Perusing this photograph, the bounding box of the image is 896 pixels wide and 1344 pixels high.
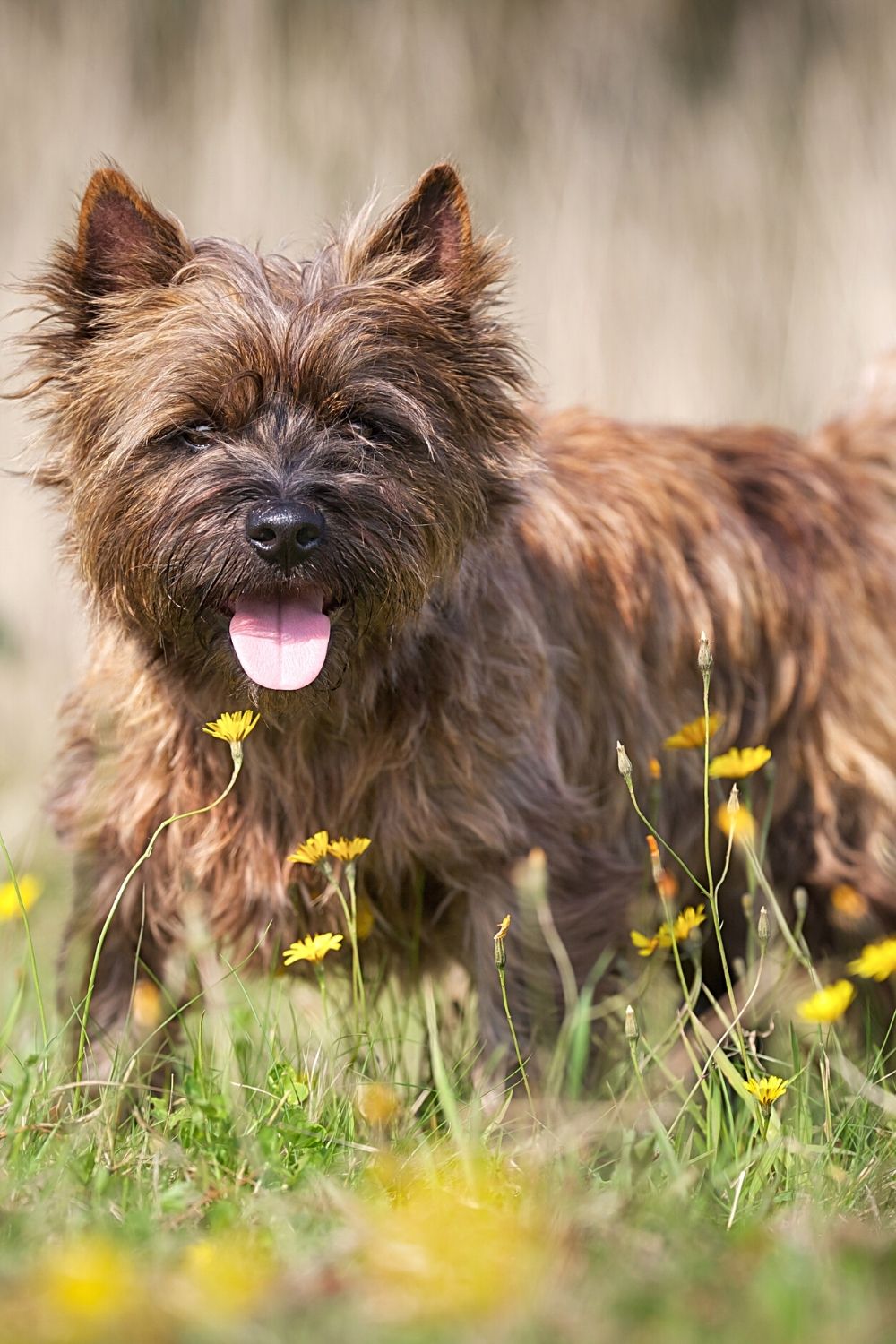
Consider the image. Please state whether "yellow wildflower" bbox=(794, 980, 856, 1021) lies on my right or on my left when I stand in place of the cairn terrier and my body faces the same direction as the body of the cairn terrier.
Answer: on my left

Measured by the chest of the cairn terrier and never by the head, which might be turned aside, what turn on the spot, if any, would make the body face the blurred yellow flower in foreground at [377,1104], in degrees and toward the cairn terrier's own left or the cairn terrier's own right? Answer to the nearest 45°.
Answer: approximately 45° to the cairn terrier's own left

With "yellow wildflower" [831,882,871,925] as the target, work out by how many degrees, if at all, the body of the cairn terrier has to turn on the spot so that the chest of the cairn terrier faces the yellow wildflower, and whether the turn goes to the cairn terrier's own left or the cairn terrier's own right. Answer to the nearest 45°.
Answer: approximately 180°

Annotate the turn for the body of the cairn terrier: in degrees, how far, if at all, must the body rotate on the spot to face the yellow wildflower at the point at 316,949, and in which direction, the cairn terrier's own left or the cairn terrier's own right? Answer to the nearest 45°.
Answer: approximately 45° to the cairn terrier's own left

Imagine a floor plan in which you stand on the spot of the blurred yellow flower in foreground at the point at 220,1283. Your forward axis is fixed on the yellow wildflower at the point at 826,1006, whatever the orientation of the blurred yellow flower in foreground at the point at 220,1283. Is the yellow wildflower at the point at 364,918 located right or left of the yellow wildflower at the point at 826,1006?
left

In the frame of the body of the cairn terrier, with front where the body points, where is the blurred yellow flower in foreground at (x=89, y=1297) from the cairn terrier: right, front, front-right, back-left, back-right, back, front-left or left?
front-left

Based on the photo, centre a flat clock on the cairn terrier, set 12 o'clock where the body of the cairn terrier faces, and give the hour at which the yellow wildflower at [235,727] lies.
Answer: The yellow wildflower is roughly at 11 o'clock from the cairn terrier.

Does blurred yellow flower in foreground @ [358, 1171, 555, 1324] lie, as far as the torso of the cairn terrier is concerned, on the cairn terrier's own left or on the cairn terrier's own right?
on the cairn terrier's own left

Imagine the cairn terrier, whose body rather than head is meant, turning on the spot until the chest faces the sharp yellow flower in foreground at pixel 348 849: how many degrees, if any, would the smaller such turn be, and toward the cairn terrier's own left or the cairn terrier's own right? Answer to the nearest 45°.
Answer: approximately 45° to the cairn terrier's own left

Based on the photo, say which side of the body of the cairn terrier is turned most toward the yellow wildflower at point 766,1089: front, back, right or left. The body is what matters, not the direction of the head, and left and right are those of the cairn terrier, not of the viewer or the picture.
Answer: left

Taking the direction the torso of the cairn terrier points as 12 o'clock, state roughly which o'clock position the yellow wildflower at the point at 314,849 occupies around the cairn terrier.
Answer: The yellow wildflower is roughly at 11 o'clock from the cairn terrier.

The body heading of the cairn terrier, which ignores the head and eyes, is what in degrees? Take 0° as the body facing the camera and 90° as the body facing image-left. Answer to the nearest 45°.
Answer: approximately 45°
